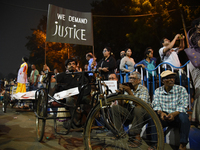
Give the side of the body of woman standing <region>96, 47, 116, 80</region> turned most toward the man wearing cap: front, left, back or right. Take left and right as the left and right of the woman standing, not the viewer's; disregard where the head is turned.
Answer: left

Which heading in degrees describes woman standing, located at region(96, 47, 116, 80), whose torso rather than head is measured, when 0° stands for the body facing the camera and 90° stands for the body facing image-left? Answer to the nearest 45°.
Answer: approximately 45°

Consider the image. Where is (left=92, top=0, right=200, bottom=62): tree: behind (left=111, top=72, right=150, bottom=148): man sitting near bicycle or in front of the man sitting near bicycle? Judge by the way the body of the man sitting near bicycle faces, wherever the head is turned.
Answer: behind

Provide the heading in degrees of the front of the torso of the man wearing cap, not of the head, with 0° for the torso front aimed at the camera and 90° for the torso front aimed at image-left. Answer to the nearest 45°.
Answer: approximately 0°

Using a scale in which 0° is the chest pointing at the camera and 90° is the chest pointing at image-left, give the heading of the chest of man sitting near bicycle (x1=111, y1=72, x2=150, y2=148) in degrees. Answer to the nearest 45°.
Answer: approximately 45°

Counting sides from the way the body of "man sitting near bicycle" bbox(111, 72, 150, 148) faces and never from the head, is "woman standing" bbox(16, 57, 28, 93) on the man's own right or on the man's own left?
on the man's own right

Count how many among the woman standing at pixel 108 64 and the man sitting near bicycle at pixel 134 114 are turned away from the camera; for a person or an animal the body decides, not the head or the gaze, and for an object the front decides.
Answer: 0

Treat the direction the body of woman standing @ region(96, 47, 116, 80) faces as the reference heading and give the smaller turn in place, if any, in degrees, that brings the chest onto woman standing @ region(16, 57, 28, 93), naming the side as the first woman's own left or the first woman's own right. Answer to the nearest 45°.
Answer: approximately 90° to the first woman's own right

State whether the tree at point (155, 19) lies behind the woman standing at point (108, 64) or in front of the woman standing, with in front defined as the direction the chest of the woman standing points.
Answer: behind

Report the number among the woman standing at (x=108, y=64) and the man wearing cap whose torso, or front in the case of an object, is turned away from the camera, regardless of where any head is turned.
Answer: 0

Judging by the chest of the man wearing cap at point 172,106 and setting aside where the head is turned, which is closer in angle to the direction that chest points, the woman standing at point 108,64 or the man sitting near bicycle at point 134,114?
the man sitting near bicycle
